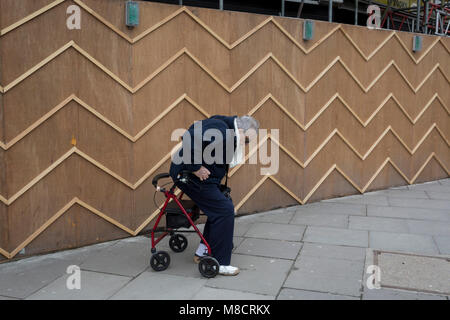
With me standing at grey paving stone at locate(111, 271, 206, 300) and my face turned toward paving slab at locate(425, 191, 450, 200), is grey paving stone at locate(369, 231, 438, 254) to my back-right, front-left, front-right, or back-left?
front-right

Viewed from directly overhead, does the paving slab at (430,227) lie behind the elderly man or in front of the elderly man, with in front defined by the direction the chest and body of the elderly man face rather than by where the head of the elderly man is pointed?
in front

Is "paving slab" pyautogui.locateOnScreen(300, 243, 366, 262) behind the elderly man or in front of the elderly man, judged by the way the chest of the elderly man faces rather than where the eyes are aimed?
in front

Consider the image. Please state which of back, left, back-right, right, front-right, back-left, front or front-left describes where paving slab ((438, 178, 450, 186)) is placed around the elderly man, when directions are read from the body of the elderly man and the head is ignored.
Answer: front-left

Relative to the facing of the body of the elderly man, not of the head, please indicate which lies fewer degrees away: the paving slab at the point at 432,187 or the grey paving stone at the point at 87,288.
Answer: the paving slab

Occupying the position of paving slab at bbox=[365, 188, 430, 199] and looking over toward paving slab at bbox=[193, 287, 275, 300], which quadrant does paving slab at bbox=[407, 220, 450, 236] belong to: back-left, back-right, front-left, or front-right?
front-left

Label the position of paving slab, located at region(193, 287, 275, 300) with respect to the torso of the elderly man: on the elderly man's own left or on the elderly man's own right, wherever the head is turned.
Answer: on the elderly man's own right

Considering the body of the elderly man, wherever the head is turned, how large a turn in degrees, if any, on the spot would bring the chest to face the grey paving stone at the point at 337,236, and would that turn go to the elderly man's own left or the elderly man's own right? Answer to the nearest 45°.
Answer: approximately 45° to the elderly man's own left

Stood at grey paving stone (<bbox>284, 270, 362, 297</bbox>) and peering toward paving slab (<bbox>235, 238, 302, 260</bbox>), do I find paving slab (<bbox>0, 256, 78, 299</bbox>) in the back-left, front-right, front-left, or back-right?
front-left

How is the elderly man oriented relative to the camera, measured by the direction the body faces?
to the viewer's right

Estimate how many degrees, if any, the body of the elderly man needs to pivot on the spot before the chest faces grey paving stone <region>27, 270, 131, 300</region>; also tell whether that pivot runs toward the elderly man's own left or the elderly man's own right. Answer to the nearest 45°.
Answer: approximately 135° to the elderly man's own right

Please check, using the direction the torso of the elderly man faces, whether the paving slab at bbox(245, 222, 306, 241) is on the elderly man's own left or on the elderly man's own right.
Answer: on the elderly man's own left
